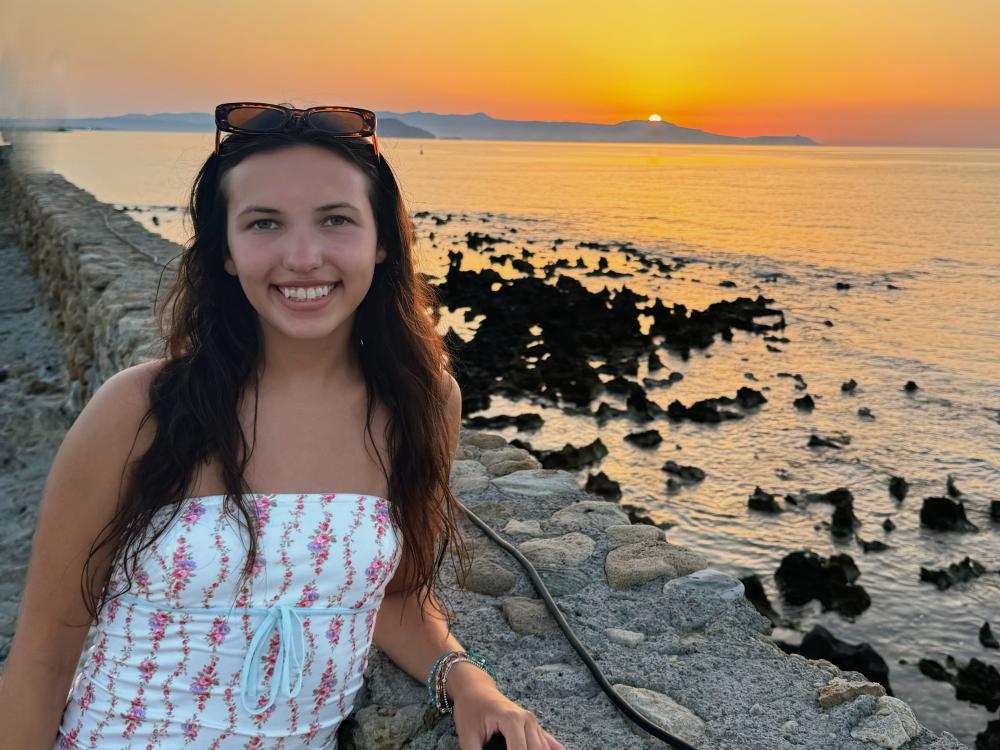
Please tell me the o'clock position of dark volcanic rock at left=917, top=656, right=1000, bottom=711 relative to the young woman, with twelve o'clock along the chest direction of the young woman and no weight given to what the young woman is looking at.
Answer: The dark volcanic rock is roughly at 8 o'clock from the young woman.

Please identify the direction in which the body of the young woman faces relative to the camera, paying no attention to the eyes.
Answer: toward the camera

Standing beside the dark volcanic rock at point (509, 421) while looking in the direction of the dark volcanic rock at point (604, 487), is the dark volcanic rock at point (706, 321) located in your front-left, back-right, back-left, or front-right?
back-left

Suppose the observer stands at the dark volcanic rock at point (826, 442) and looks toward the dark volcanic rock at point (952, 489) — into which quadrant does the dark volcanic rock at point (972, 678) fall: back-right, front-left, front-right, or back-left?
front-right

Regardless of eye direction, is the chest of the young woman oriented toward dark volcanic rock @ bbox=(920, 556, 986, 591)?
no

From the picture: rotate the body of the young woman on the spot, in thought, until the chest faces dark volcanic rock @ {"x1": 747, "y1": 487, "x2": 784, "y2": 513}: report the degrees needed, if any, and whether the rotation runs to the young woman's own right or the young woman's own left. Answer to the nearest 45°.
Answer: approximately 135° to the young woman's own left

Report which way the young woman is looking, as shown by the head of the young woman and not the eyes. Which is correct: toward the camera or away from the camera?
toward the camera

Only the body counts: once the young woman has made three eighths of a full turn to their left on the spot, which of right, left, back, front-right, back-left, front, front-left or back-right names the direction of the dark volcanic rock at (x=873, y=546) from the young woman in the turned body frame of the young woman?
front

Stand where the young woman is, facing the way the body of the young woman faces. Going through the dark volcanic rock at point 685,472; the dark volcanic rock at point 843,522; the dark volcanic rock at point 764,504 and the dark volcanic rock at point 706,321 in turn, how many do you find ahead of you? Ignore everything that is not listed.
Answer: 0

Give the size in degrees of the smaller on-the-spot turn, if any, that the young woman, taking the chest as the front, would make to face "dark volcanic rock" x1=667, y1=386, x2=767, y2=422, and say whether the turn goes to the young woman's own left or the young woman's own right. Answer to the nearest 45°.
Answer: approximately 135° to the young woman's own left

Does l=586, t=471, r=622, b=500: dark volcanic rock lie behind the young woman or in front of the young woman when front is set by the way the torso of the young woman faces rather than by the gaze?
behind

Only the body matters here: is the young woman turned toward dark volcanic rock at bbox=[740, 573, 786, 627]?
no

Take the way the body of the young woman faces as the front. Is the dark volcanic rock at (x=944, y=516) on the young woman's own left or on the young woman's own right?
on the young woman's own left

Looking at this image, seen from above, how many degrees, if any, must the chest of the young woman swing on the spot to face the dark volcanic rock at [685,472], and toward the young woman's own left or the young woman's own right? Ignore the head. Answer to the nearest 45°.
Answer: approximately 135° to the young woman's own left
